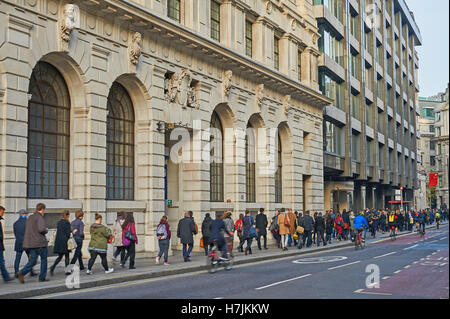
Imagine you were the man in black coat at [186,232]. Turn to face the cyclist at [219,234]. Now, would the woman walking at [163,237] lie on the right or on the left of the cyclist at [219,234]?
right

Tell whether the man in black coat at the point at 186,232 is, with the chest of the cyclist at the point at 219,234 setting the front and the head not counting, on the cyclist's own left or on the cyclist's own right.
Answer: on the cyclist's own left
